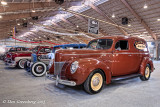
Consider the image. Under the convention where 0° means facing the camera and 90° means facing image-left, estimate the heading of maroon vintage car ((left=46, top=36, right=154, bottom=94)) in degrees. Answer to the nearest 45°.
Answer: approximately 45°
